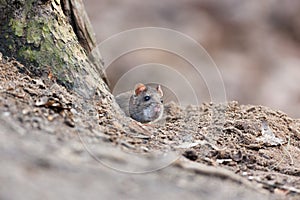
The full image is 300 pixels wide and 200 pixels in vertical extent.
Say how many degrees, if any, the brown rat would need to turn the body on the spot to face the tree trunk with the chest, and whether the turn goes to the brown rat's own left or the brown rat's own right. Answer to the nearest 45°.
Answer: approximately 90° to the brown rat's own right

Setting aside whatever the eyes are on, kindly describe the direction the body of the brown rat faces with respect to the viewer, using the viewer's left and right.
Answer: facing the viewer and to the right of the viewer
